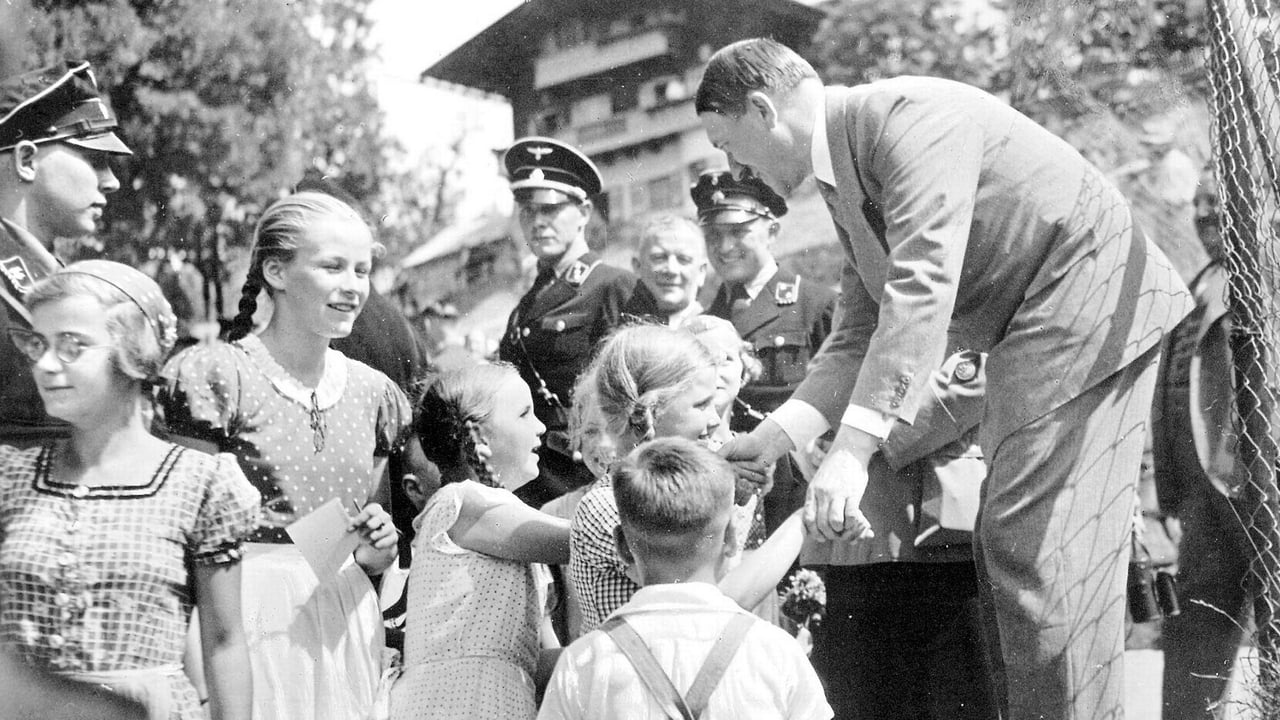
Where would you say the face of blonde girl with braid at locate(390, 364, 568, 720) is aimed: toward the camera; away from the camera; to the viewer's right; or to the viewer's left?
to the viewer's right

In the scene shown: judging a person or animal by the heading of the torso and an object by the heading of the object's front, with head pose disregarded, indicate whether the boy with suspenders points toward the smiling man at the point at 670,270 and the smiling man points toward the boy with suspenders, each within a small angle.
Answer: yes

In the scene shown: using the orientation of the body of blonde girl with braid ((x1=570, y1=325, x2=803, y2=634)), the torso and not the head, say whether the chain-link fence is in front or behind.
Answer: in front

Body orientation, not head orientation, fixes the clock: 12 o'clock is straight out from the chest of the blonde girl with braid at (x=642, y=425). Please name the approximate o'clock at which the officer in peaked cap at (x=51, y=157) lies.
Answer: The officer in peaked cap is roughly at 7 o'clock from the blonde girl with braid.

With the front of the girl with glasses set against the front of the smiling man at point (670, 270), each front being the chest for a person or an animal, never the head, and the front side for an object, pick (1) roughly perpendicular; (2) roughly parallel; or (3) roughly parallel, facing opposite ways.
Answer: roughly parallel

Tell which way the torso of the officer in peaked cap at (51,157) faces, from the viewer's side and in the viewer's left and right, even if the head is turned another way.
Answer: facing to the right of the viewer

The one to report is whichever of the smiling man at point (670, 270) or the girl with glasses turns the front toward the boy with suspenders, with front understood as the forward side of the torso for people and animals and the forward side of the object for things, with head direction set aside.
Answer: the smiling man

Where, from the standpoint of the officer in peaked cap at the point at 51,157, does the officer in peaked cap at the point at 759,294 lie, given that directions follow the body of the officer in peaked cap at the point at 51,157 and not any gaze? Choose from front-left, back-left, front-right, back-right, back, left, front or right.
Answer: front

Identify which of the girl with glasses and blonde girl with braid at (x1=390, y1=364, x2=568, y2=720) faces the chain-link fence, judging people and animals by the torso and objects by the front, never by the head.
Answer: the blonde girl with braid

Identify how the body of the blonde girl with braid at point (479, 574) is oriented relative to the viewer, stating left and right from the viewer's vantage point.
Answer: facing to the right of the viewer

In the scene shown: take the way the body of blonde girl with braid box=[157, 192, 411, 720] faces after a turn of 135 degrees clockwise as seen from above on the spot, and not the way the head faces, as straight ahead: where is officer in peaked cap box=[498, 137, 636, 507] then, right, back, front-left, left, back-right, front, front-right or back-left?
back-right

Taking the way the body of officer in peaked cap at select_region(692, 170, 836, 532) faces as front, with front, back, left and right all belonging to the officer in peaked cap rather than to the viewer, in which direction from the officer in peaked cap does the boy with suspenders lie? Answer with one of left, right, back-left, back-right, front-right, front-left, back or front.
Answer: front-left

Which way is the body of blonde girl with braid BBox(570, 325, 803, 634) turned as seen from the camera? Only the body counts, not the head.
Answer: to the viewer's right

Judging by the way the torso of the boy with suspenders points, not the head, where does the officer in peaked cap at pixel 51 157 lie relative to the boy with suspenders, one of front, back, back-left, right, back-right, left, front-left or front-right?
front-left

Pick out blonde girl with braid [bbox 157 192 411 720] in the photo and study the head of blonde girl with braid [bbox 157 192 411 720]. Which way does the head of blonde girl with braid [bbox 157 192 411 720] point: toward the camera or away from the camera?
toward the camera

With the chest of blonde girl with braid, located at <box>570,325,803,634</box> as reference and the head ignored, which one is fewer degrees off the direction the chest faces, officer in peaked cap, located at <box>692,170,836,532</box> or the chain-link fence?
the chain-link fence
